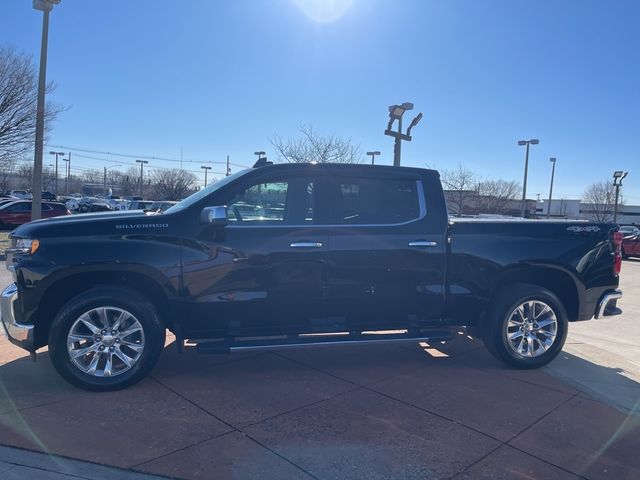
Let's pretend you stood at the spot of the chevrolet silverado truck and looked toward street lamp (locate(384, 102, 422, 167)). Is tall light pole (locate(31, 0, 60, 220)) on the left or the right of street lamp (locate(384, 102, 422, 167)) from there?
left

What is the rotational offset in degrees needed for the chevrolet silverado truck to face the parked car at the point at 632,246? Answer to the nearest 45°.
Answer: approximately 135° to its right

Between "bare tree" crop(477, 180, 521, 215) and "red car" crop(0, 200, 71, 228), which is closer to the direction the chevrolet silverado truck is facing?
the red car

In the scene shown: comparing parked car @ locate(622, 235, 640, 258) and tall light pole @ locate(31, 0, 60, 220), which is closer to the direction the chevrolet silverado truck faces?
the tall light pole

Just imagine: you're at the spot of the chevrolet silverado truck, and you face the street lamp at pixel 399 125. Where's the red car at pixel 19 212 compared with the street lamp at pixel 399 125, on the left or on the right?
left

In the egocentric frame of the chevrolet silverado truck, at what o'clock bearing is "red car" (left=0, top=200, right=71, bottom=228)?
The red car is roughly at 2 o'clock from the chevrolet silverado truck.

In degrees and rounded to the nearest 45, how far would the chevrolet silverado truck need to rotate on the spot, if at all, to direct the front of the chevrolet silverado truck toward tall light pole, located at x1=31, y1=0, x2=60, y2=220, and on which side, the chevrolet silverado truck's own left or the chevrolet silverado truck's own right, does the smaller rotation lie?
approximately 45° to the chevrolet silverado truck's own right

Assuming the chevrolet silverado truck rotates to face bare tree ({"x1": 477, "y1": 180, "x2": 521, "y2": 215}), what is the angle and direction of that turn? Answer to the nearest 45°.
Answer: approximately 90° to its right

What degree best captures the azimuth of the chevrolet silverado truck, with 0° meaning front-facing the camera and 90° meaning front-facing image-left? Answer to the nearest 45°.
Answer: approximately 90°
